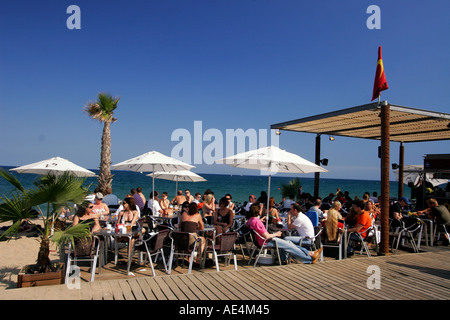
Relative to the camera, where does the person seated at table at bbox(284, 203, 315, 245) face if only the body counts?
to the viewer's left

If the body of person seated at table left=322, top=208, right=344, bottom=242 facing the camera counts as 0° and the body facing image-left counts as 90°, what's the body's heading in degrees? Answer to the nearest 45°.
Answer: approximately 180°

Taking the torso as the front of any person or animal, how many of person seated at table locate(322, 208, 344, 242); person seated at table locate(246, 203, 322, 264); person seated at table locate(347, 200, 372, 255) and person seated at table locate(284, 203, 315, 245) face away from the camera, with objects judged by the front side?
1

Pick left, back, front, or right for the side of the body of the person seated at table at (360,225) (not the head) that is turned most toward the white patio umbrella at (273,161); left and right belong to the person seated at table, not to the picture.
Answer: front

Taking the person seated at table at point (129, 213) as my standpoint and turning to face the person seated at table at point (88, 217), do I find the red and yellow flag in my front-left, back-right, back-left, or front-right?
back-left

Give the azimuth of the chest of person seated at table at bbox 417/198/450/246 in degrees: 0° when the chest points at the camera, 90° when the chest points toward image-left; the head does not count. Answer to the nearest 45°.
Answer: approximately 90°

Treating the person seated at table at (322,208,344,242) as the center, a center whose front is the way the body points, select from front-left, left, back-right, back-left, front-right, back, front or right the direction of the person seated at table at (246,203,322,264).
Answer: back-left

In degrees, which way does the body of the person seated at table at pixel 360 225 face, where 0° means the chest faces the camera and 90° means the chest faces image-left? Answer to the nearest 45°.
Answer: approximately 90°

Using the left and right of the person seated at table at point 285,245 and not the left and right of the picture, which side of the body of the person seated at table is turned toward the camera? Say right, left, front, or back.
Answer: right

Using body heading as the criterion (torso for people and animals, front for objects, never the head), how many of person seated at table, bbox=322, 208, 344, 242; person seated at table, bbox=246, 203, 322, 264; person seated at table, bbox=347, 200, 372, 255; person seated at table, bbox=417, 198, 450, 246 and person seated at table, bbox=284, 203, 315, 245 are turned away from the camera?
1
